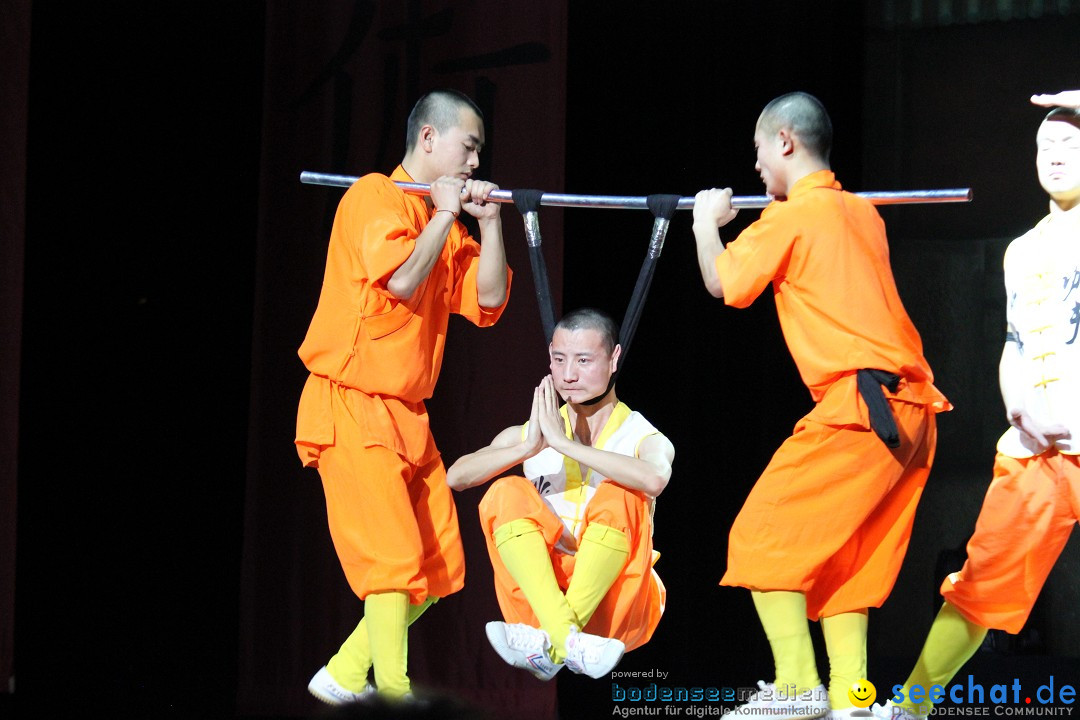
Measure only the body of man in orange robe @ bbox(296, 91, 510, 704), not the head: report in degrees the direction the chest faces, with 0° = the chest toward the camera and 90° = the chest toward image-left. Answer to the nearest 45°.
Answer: approximately 315°

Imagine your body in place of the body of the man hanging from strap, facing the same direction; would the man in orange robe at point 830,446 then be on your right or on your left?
on your left

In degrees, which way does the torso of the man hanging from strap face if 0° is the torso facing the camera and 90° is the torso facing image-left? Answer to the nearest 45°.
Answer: approximately 45°

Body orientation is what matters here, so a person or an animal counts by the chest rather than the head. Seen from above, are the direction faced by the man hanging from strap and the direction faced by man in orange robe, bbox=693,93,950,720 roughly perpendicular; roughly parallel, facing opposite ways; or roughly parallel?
roughly perpendicular

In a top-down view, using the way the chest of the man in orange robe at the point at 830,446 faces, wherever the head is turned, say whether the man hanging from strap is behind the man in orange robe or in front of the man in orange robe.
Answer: in front

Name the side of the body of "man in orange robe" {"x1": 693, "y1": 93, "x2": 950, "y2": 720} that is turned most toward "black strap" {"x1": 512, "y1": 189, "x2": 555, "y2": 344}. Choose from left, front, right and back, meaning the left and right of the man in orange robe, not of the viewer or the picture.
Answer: front

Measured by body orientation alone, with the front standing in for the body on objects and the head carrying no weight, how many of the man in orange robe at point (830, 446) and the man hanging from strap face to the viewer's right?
0

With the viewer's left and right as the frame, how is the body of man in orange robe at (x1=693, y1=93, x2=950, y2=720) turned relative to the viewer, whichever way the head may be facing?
facing away from the viewer and to the left of the viewer

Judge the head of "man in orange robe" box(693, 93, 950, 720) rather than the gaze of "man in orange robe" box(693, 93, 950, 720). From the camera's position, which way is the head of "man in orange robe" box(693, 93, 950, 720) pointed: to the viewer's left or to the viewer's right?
to the viewer's left

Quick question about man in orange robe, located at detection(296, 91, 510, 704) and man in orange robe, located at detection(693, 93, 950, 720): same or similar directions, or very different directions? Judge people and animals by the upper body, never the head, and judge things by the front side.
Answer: very different directions

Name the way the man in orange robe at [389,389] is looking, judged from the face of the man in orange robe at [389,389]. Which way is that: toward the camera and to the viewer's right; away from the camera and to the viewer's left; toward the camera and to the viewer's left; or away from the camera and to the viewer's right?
toward the camera and to the viewer's right
